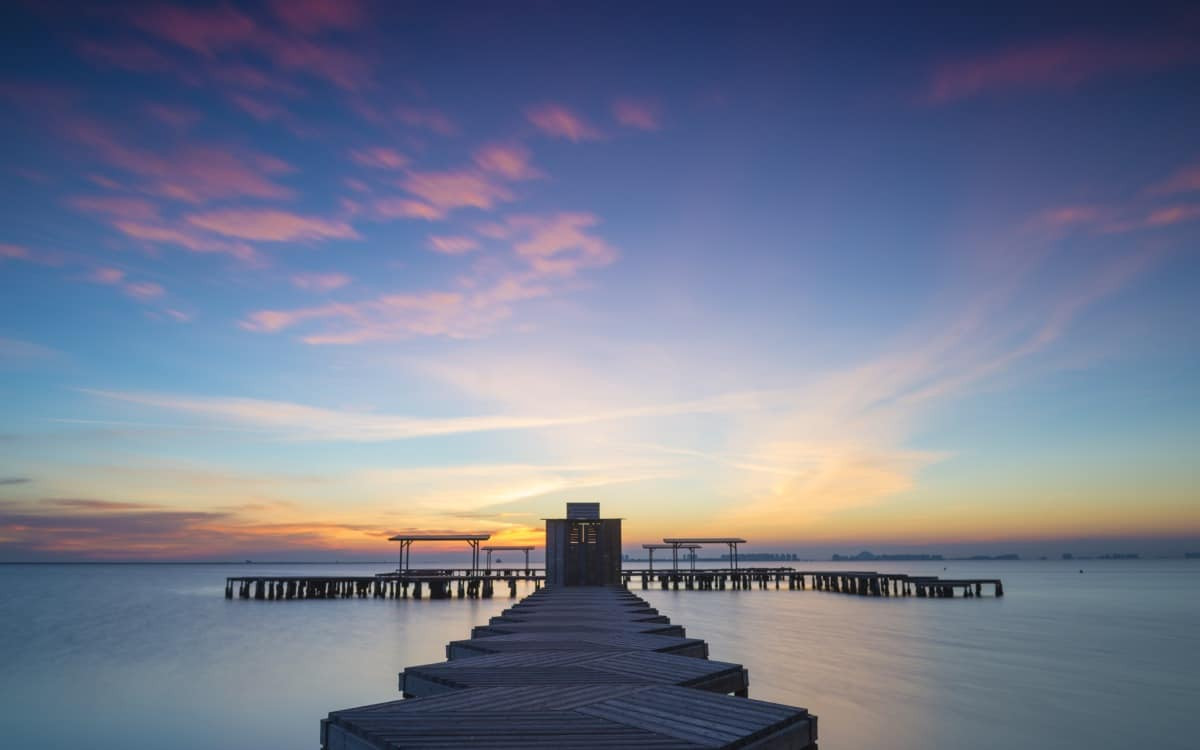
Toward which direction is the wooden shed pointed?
toward the camera
